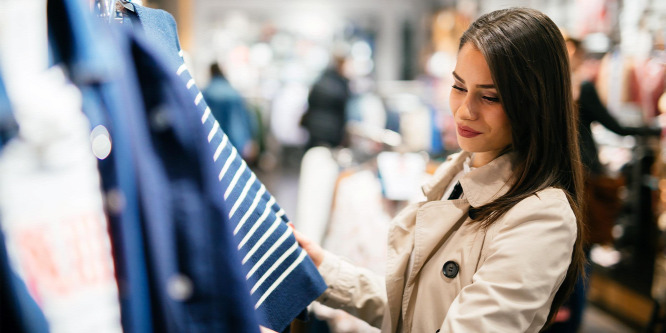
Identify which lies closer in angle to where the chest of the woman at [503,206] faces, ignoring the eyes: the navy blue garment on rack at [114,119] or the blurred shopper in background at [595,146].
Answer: the navy blue garment on rack

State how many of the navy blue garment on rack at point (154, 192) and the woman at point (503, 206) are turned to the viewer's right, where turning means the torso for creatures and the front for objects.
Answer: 0

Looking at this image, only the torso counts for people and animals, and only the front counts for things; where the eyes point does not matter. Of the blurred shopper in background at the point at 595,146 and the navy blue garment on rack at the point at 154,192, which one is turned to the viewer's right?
the blurred shopper in background

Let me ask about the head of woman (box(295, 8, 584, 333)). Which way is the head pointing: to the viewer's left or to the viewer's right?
to the viewer's left

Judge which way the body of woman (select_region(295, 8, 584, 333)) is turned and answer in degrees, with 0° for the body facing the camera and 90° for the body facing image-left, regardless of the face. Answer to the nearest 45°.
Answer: approximately 45°

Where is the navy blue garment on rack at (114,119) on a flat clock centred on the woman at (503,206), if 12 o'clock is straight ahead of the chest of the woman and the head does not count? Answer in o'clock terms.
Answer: The navy blue garment on rack is roughly at 12 o'clock from the woman.

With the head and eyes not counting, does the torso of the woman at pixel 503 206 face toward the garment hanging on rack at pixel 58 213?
yes

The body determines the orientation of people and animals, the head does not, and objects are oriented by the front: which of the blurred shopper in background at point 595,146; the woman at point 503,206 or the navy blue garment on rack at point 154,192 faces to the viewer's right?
the blurred shopper in background
